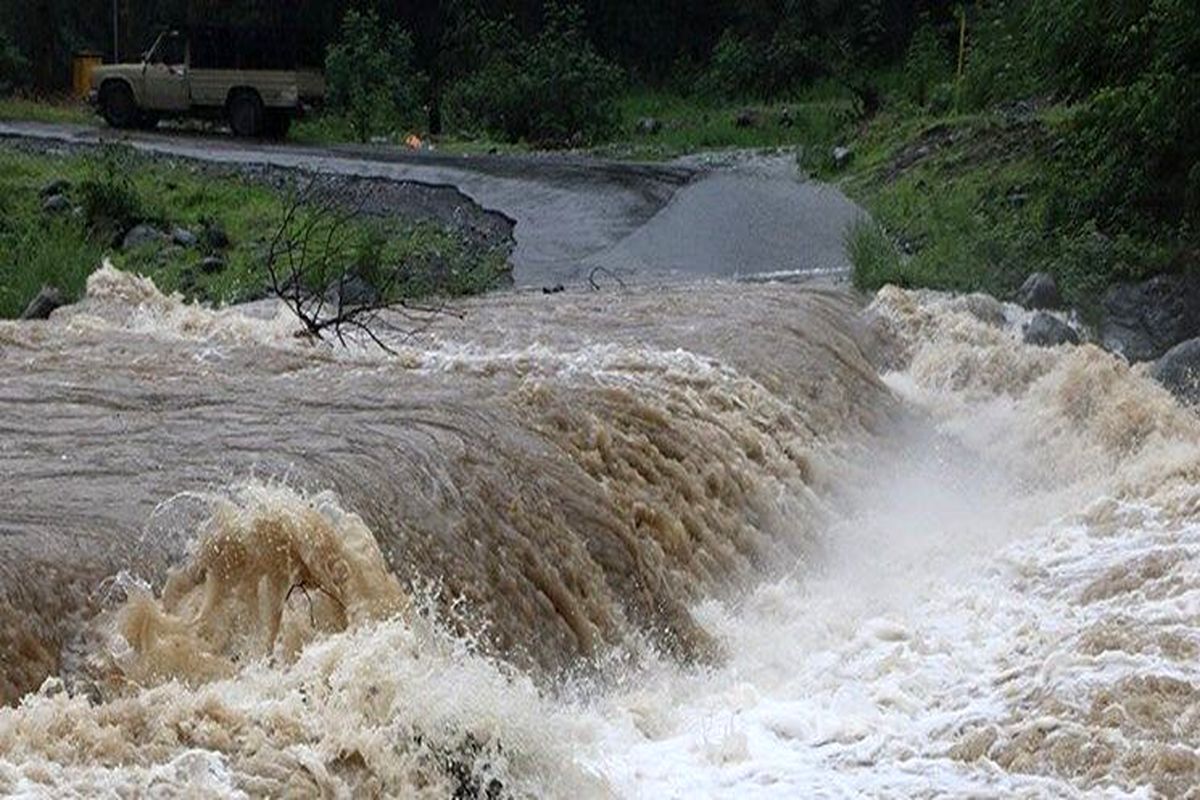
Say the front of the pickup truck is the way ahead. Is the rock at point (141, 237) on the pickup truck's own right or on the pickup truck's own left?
on the pickup truck's own left

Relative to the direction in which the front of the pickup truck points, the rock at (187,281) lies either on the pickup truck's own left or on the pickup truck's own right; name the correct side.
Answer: on the pickup truck's own left

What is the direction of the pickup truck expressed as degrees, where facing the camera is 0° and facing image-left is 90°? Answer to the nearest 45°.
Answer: approximately 135°

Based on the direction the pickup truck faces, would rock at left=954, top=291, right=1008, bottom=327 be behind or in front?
behind

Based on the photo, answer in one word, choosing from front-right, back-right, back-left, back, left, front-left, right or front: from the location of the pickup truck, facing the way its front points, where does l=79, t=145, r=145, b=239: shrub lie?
back-left

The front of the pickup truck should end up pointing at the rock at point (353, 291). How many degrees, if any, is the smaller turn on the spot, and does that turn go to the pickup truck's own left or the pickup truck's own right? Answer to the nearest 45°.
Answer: approximately 135° to the pickup truck's own left

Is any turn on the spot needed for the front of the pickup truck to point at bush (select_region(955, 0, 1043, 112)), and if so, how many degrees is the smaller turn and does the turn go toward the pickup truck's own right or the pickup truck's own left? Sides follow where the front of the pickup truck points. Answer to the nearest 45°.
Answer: approximately 180°

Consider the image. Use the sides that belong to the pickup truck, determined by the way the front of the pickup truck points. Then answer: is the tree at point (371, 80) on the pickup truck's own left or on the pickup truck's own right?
on the pickup truck's own right

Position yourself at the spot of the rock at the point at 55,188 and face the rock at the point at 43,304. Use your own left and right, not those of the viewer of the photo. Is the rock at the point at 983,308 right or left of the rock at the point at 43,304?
left

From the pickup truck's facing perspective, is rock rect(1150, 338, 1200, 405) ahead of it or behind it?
behind

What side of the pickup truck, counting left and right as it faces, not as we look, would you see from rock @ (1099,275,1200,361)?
back

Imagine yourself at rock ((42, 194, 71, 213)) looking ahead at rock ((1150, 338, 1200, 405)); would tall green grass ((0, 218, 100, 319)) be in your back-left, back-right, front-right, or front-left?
front-right

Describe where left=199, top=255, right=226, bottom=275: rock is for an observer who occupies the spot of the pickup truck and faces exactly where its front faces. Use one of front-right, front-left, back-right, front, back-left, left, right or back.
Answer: back-left

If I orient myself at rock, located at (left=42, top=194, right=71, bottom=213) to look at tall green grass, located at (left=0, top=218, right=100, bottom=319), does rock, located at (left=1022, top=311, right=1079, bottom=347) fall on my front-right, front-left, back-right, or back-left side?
front-left
